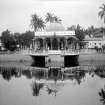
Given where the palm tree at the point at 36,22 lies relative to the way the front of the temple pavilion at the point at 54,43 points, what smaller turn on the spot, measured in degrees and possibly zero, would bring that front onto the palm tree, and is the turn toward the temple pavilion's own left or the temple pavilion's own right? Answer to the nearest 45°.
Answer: approximately 180°

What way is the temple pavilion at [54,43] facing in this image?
toward the camera

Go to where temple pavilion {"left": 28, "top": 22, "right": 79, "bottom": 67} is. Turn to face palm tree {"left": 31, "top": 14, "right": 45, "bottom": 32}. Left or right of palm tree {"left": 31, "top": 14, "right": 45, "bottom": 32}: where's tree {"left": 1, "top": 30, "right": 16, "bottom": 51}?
left

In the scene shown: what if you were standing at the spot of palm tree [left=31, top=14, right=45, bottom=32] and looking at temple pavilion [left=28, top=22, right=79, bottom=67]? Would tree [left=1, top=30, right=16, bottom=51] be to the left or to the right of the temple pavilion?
right

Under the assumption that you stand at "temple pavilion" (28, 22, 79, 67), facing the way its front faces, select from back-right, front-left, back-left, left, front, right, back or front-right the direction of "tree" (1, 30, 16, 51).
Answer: back-right
